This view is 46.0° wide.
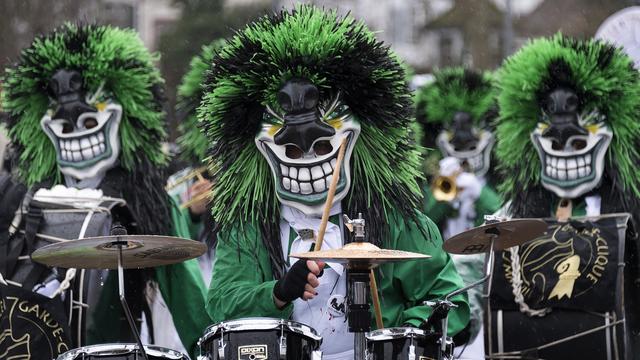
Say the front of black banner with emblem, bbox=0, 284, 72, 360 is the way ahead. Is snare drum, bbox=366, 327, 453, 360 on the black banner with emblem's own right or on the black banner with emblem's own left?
on the black banner with emblem's own left

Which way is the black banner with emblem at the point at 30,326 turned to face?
toward the camera

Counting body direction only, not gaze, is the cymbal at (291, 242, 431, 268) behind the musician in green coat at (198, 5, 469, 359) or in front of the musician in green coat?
in front

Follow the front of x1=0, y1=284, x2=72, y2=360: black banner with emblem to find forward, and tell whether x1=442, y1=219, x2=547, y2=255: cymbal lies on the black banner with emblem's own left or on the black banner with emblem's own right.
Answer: on the black banner with emblem's own left

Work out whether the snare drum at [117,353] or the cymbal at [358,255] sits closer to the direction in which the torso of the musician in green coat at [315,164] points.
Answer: the cymbal

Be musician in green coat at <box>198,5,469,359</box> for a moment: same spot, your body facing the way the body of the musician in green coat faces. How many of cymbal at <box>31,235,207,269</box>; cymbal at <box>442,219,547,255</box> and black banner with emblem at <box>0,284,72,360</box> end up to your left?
1

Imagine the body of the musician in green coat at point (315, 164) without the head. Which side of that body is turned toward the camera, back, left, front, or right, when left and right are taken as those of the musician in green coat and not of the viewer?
front

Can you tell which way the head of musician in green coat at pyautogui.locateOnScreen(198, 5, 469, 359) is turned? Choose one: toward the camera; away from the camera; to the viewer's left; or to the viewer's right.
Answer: toward the camera

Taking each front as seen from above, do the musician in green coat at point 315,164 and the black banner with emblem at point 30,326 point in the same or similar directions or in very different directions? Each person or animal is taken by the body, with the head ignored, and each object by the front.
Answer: same or similar directions

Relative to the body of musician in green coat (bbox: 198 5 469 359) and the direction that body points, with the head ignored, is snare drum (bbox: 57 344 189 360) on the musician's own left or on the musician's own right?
on the musician's own right
